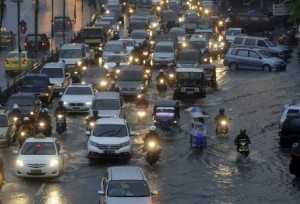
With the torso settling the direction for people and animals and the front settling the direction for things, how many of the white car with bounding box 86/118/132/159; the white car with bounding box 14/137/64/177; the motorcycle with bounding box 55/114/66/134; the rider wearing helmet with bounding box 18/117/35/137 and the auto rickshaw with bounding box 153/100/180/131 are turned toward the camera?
5

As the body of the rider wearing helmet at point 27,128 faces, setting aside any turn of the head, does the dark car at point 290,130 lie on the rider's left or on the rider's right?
on the rider's left

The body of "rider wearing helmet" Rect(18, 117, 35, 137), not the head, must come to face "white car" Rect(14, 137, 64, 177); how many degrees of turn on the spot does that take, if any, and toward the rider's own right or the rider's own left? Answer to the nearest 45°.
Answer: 0° — they already face it

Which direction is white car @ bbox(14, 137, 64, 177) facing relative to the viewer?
toward the camera

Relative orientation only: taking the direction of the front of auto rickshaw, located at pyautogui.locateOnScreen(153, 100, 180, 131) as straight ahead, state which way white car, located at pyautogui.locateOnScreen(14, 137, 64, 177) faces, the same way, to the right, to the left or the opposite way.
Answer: the same way

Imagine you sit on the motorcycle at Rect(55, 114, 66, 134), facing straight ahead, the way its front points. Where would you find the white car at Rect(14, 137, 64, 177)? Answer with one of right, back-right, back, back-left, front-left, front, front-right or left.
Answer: front

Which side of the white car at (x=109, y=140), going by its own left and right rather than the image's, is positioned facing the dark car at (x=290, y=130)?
left

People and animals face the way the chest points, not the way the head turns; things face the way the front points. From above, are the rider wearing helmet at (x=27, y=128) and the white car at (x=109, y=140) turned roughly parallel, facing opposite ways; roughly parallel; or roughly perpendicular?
roughly parallel

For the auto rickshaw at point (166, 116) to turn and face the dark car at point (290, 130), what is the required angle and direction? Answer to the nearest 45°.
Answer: approximately 45° to its left

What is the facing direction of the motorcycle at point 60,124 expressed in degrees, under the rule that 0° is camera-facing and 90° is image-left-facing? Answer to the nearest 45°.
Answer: approximately 0°

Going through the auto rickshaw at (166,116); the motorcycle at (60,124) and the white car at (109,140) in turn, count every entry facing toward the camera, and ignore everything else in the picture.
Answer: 3

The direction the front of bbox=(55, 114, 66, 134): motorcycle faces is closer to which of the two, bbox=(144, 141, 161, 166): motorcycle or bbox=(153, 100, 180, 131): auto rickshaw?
the motorcycle

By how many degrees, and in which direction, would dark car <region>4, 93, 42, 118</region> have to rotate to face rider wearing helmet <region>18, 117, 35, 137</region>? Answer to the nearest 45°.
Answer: approximately 45° to its right

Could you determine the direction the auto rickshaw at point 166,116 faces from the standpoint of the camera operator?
facing the viewer

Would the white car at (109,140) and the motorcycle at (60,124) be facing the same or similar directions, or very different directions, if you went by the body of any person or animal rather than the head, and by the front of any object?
same or similar directions

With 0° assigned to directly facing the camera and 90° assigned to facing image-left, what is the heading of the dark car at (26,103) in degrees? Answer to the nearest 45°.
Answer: approximately 315°

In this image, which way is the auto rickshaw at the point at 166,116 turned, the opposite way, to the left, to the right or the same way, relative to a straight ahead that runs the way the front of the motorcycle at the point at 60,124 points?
the same way
